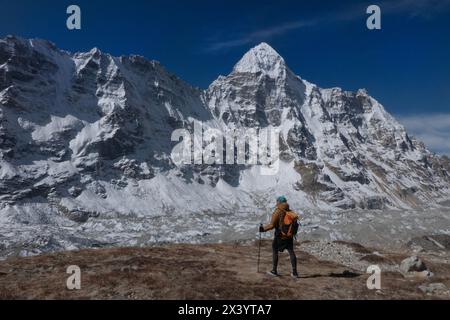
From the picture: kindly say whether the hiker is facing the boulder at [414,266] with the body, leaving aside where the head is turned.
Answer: no

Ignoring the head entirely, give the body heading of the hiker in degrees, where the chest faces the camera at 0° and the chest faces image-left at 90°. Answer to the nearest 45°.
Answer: approximately 135°

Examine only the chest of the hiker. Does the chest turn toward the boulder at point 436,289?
no

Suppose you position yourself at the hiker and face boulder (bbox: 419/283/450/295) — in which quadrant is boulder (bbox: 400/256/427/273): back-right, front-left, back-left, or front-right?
front-left
